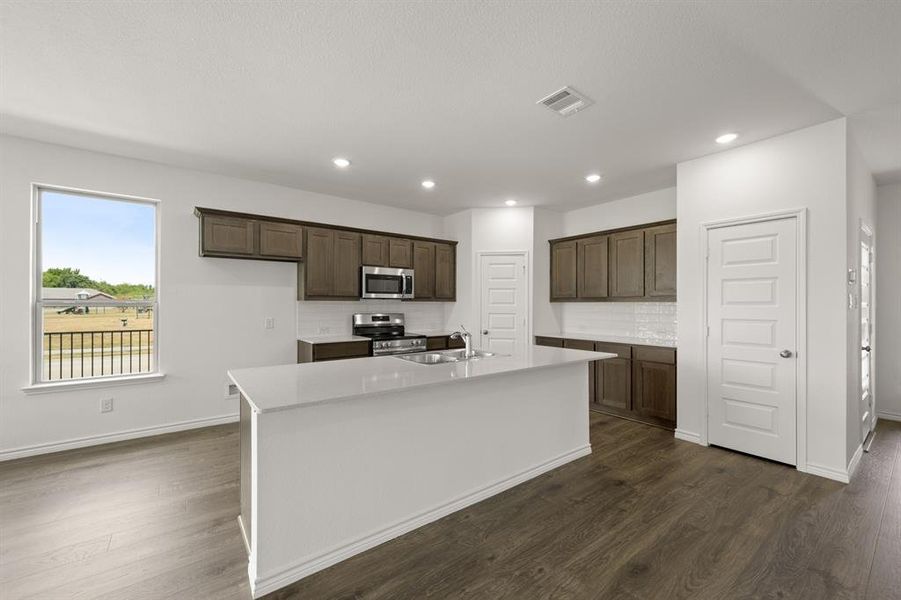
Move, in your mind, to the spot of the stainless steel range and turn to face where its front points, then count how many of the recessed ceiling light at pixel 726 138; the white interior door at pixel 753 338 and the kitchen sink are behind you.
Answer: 0

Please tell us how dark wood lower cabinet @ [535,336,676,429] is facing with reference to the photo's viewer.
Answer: facing the viewer and to the left of the viewer

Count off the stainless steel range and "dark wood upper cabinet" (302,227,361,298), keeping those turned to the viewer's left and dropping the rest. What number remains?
0

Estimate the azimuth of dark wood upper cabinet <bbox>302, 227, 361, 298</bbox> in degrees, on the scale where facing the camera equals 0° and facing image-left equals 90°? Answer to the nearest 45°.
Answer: approximately 315°

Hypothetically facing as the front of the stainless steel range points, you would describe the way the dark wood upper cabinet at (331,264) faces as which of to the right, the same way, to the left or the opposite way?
the same way

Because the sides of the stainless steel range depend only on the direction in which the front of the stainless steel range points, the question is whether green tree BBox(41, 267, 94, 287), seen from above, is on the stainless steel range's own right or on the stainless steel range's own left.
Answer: on the stainless steel range's own right

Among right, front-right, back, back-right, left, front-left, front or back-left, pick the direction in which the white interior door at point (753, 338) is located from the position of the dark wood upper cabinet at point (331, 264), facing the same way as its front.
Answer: front

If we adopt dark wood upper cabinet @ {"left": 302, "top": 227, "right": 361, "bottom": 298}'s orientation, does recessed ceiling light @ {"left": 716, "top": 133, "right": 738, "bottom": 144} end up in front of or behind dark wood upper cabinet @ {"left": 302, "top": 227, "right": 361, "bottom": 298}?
in front

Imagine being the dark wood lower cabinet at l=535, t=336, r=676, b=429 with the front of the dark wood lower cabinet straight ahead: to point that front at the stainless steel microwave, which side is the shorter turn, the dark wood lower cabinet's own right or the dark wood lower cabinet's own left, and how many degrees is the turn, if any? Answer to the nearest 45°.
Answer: approximately 45° to the dark wood lower cabinet's own right

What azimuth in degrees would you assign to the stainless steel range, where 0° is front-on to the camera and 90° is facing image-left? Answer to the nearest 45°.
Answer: approximately 315°

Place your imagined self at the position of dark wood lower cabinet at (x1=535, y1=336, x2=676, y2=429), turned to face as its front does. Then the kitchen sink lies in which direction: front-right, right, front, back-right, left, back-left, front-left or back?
front

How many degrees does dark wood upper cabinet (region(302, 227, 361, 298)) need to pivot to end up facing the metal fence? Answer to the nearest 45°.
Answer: approximately 135° to its right

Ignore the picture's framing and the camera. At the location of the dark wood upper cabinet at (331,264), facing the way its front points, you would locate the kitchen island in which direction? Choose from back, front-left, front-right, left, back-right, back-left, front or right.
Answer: front-right

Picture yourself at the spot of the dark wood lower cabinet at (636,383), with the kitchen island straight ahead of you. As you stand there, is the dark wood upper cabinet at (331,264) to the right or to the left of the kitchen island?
right
